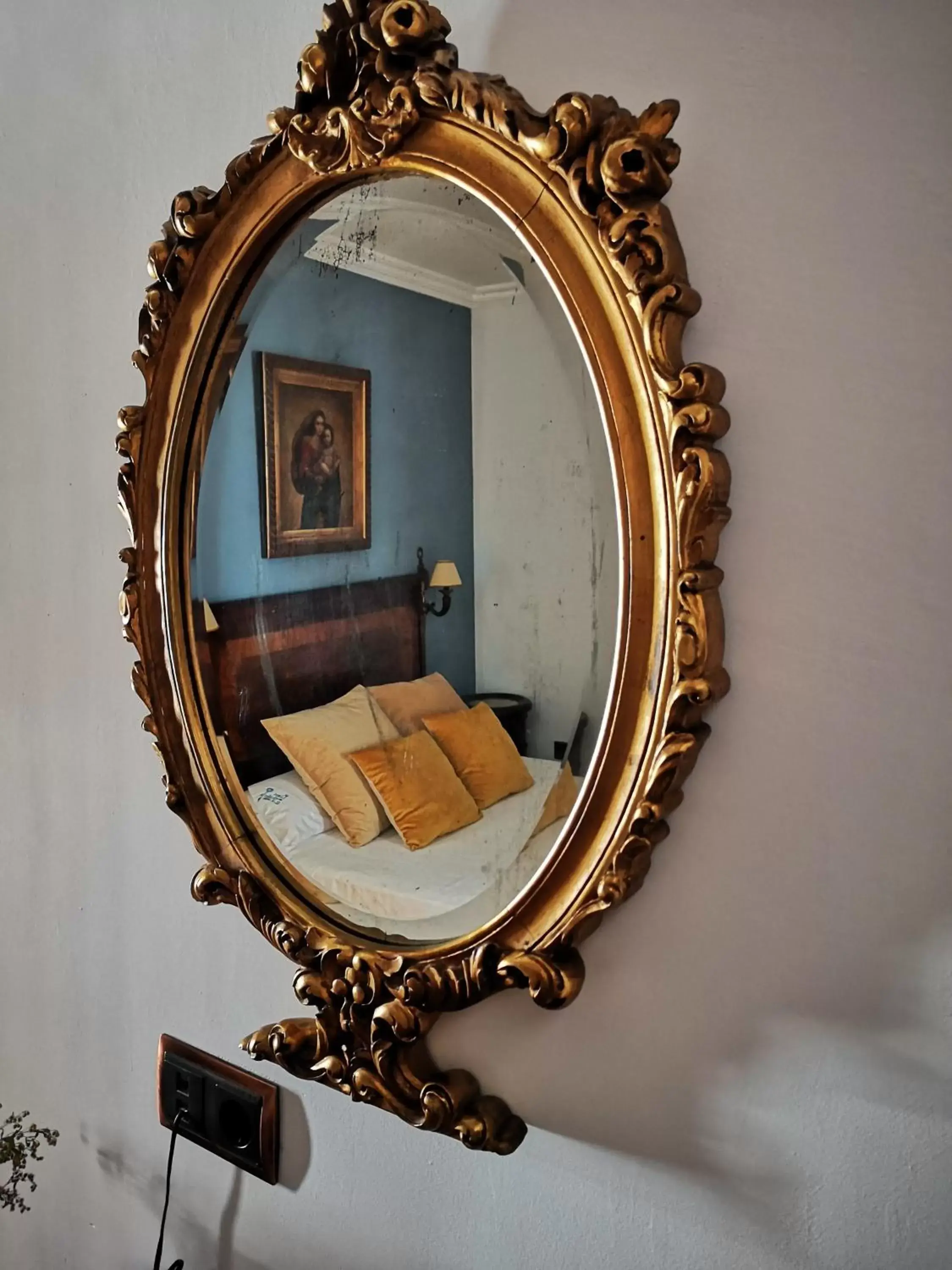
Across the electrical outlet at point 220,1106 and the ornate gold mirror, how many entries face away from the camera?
0

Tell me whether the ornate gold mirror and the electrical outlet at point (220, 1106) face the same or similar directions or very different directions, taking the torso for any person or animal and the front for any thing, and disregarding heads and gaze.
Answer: same or similar directions
